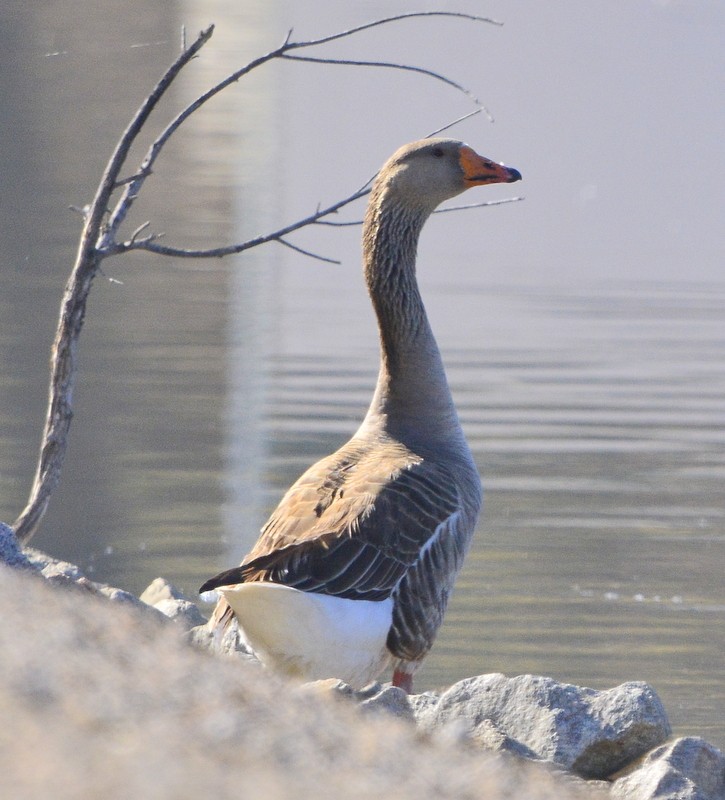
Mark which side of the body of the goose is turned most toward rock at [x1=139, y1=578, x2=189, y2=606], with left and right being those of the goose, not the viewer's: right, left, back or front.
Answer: left

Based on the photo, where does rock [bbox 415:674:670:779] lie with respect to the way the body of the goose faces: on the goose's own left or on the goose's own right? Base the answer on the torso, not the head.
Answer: on the goose's own right

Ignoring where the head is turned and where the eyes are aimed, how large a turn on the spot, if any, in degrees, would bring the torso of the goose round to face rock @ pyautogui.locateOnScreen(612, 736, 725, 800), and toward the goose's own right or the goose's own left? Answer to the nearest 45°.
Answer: approximately 90° to the goose's own right

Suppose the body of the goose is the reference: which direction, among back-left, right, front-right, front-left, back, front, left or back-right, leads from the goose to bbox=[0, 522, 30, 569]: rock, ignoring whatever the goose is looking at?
back

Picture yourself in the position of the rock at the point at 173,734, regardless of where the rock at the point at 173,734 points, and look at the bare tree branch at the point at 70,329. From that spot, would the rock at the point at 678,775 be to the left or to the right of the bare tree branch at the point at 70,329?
right

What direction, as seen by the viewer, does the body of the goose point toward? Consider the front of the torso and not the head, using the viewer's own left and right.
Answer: facing away from the viewer and to the right of the viewer

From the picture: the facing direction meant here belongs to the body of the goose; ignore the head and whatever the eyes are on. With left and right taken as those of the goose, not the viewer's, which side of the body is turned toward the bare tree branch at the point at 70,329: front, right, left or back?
left

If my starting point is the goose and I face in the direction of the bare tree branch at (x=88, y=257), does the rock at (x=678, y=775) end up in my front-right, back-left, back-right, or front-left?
back-left
